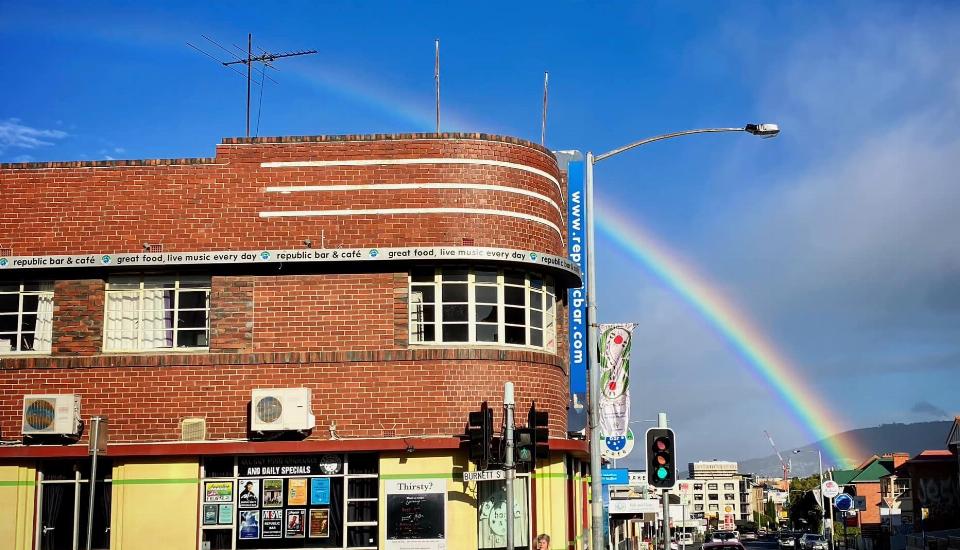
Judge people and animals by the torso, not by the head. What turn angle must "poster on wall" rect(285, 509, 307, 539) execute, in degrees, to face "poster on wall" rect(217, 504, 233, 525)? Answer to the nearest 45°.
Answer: approximately 90° to its right

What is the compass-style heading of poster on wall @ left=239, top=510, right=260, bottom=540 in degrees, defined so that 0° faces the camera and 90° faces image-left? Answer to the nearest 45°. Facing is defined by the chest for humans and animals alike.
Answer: approximately 0°

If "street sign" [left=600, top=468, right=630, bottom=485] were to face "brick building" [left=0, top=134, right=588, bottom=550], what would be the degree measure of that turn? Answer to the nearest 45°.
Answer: approximately 45° to its right
